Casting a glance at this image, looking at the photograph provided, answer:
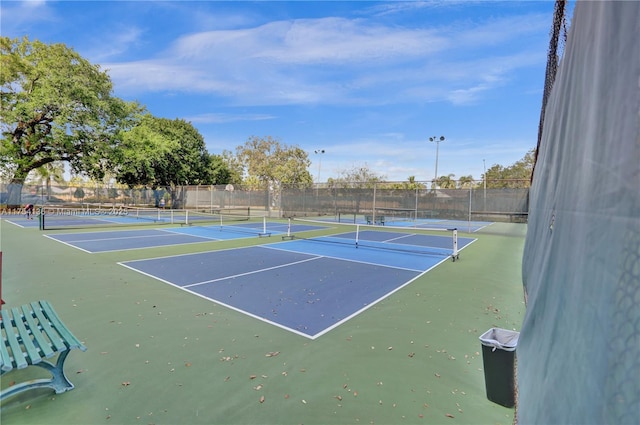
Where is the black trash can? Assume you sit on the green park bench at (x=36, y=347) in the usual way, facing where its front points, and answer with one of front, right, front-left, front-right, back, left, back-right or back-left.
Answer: front-right

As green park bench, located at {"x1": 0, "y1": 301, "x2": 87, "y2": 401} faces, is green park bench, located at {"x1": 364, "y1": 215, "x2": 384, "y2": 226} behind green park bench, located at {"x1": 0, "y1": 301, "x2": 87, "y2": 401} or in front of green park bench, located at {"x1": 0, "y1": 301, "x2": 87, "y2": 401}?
in front

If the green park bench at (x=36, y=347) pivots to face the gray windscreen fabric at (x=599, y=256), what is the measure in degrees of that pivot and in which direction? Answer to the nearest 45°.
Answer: approximately 45° to its right

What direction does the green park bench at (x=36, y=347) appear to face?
to the viewer's right

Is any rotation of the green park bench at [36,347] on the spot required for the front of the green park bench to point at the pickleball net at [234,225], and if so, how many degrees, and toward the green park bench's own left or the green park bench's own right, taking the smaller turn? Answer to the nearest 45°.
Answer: approximately 45° to the green park bench's own left

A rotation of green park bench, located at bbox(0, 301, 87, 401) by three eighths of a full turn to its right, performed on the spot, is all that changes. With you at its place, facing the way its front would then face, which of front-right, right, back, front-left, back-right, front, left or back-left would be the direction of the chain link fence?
back

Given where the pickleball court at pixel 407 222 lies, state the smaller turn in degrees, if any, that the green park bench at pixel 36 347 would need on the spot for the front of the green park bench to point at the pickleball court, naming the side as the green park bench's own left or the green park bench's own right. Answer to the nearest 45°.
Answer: approximately 45° to the green park bench's own left

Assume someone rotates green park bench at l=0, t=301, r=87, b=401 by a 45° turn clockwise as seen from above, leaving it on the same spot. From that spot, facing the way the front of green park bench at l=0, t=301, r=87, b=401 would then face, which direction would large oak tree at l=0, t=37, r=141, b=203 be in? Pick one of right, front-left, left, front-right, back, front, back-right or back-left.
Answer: back-left

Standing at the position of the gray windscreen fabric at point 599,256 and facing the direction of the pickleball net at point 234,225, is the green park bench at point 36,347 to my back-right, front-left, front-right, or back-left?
front-left
